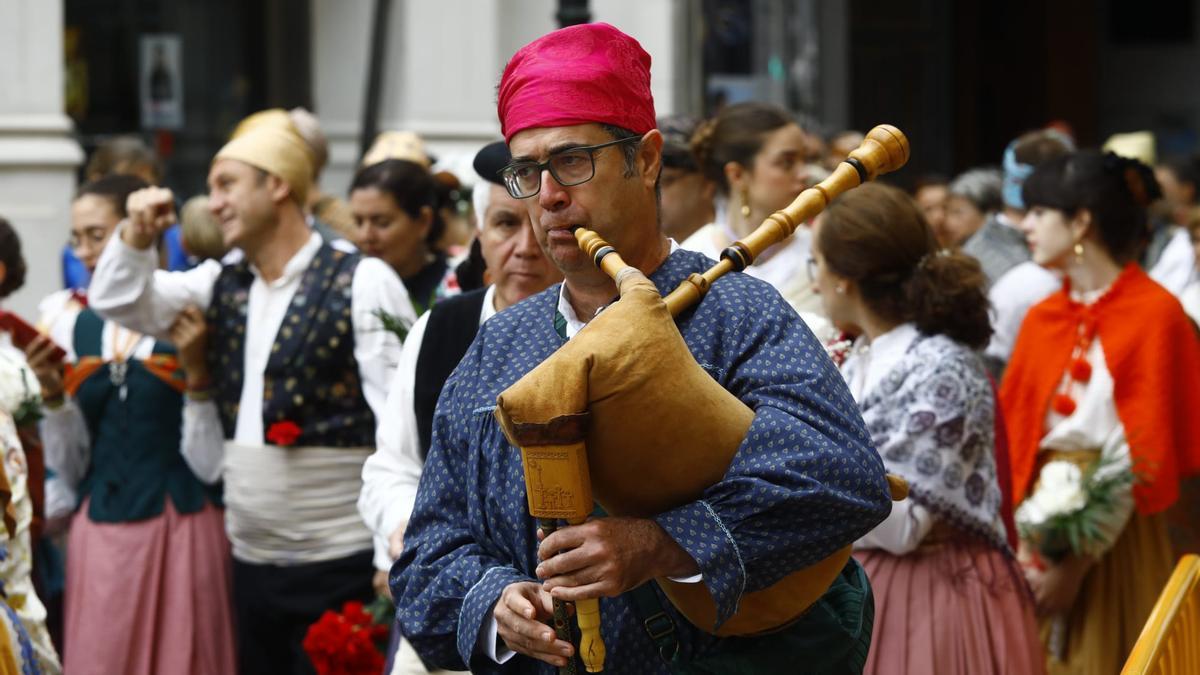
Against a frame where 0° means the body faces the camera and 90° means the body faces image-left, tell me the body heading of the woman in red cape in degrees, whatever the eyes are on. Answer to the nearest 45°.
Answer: approximately 45°

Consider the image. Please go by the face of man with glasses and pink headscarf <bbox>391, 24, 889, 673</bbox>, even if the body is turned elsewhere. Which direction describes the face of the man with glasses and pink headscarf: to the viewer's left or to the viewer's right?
to the viewer's left

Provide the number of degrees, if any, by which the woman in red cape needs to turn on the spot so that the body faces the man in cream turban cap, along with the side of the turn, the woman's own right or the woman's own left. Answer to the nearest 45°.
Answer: approximately 45° to the woman's own right

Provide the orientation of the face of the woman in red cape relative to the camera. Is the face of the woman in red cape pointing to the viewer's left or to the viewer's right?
to the viewer's left

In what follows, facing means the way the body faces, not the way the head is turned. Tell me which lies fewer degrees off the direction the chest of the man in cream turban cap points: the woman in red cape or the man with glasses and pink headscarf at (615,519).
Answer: the man with glasses and pink headscarf

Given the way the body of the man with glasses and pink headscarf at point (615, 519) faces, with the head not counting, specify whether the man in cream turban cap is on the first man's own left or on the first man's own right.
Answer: on the first man's own right
